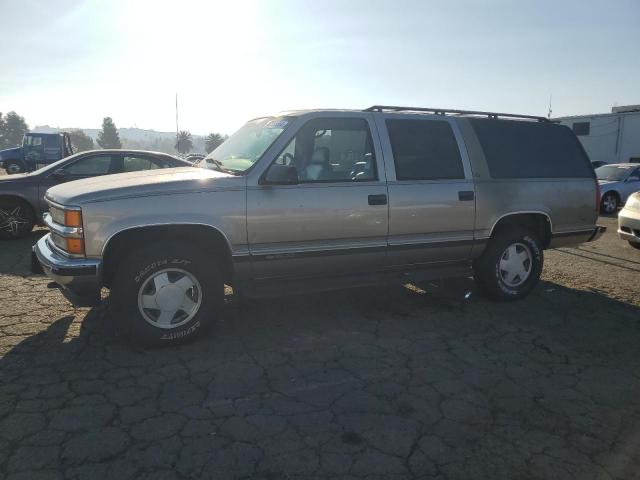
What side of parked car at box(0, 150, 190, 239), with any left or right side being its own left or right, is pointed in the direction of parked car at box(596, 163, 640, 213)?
back

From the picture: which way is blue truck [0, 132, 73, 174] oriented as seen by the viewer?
to the viewer's left

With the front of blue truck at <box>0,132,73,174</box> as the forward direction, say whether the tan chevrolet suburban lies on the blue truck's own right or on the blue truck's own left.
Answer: on the blue truck's own left

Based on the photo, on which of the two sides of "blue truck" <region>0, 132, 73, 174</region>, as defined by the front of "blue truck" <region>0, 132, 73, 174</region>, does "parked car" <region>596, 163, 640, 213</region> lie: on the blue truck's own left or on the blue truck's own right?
on the blue truck's own left

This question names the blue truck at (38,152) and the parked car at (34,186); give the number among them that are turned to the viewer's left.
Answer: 2

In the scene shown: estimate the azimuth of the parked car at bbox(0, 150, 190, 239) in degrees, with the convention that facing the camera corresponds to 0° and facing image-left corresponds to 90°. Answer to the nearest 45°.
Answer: approximately 90°
